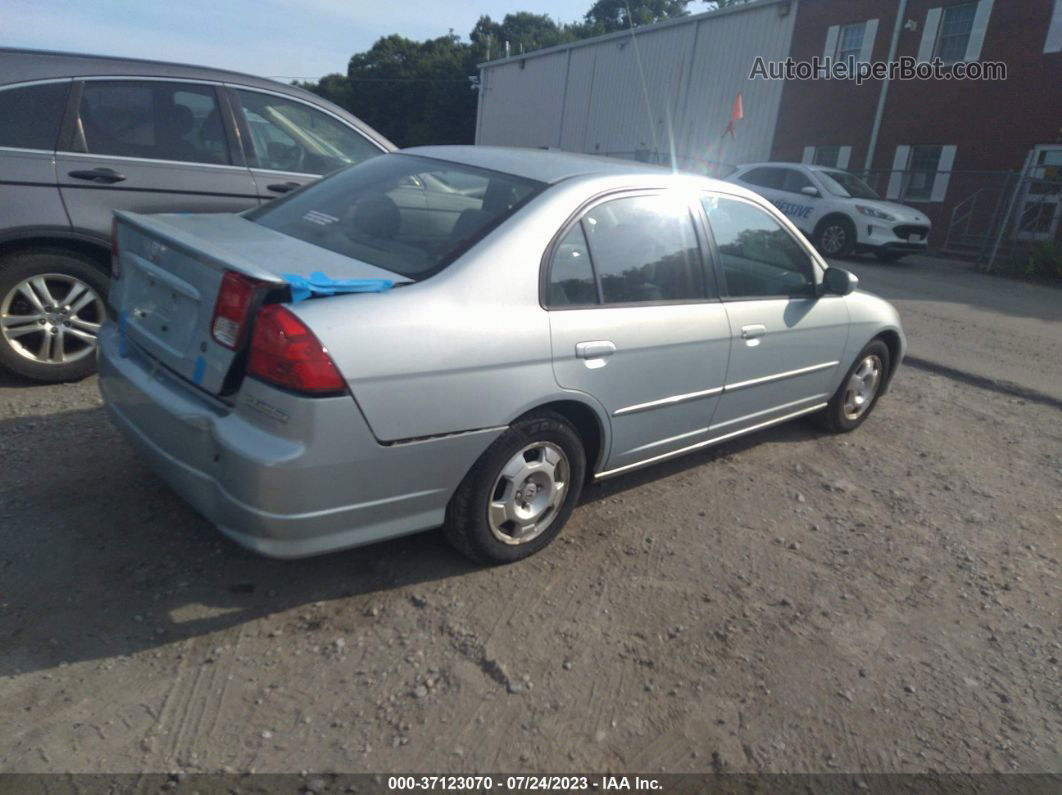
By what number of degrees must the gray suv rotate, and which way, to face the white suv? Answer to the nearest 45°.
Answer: approximately 45° to its left

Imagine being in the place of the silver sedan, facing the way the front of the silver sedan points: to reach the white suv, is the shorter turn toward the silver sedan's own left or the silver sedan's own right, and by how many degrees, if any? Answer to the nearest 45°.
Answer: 0° — it already faces it

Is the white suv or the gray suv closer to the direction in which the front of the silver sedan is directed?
the white suv

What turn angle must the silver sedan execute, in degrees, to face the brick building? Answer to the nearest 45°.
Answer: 0° — it already faces it

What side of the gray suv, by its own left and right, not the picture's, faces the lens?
right

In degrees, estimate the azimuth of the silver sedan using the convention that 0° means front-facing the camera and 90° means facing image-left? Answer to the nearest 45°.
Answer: approximately 225°

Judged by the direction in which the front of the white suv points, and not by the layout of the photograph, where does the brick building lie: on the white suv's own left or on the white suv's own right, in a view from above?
on the white suv's own left

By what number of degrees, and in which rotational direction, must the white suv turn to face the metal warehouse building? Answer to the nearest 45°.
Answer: approximately 180°

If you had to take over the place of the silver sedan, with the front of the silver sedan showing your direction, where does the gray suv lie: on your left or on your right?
on your left

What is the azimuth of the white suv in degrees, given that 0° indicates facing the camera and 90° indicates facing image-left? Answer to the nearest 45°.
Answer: approximately 315°
